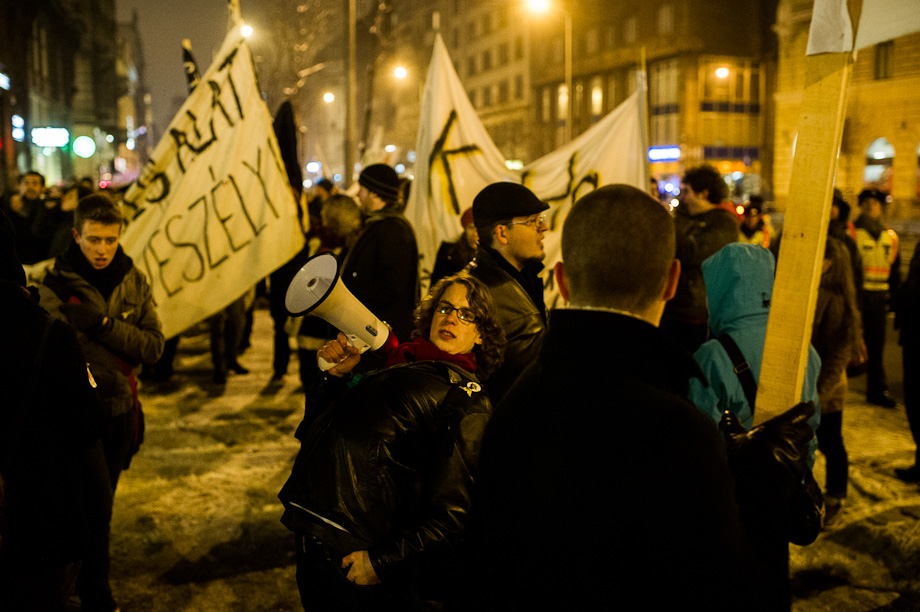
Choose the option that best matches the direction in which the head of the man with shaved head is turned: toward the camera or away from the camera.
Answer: away from the camera

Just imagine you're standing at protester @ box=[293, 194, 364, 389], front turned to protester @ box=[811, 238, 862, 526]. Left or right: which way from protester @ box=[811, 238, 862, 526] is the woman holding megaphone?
right

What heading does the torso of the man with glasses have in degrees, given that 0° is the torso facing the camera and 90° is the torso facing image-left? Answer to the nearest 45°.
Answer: approximately 270°

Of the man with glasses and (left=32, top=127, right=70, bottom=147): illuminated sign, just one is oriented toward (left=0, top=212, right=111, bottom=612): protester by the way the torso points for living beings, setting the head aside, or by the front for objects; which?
the illuminated sign

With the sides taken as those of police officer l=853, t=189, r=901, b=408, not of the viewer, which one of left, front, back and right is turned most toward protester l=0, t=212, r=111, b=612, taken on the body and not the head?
front

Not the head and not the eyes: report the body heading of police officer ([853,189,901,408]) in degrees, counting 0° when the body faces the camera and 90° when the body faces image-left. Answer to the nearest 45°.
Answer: approximately 0°

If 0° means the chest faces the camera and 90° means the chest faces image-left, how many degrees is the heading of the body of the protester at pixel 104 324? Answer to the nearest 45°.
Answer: approximately 0°

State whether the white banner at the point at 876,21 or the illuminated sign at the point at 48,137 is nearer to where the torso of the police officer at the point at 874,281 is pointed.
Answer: the white banner

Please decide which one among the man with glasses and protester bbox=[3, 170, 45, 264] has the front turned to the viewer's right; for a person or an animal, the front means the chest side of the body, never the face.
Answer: the man with glasses

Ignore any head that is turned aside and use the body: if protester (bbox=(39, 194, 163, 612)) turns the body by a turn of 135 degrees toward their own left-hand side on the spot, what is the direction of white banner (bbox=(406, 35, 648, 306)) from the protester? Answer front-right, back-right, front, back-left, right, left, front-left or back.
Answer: front
